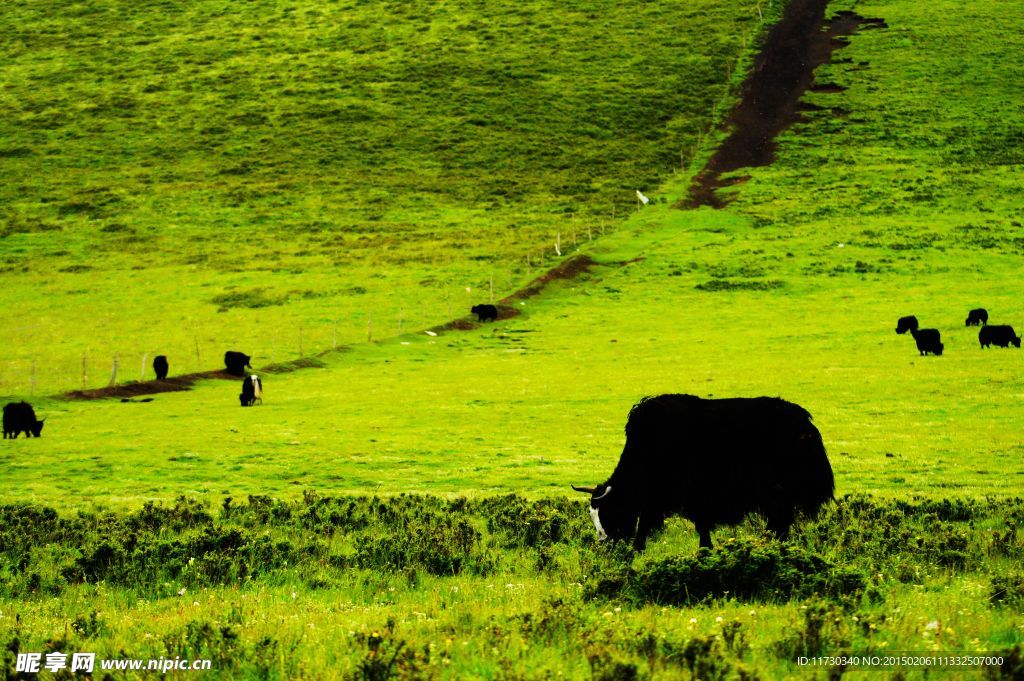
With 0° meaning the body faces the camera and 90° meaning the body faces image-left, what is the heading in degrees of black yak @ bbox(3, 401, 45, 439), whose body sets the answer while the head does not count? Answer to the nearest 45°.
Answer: approximately 270°

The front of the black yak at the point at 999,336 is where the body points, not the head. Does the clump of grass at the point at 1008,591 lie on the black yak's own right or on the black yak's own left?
on the black yak's own right

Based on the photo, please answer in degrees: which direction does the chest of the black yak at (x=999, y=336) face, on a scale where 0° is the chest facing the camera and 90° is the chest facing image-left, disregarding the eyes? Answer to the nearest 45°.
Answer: approximately 270°

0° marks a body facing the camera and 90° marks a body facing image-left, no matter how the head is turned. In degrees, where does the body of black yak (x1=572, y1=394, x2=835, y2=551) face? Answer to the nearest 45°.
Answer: approximately 90°

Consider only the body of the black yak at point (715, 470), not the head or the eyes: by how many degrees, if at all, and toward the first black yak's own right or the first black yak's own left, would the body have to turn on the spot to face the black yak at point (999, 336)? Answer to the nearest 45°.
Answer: approximately 90° to the first black yak's own right

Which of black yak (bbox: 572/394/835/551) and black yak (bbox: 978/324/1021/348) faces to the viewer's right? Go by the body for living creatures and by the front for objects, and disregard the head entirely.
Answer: black yak (bbox: 978/324/1021/348)

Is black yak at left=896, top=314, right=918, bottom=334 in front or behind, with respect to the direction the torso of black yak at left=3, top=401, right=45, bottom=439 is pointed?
in front

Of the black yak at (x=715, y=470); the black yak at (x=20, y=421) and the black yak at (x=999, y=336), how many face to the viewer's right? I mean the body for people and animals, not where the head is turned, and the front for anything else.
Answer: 2

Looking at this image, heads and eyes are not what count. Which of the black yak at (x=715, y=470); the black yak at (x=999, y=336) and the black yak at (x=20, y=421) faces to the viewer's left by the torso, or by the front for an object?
the black yak at (x=715, y=470)

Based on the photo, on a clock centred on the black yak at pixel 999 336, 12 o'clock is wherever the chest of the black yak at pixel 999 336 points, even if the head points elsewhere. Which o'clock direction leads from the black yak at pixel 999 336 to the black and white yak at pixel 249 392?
the black and white yak at pixel 249 392 is roughly at 5 o'clock from the black yak at pixel 999 336.

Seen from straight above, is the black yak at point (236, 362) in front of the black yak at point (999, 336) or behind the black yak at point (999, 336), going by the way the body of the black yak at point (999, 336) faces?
behind
